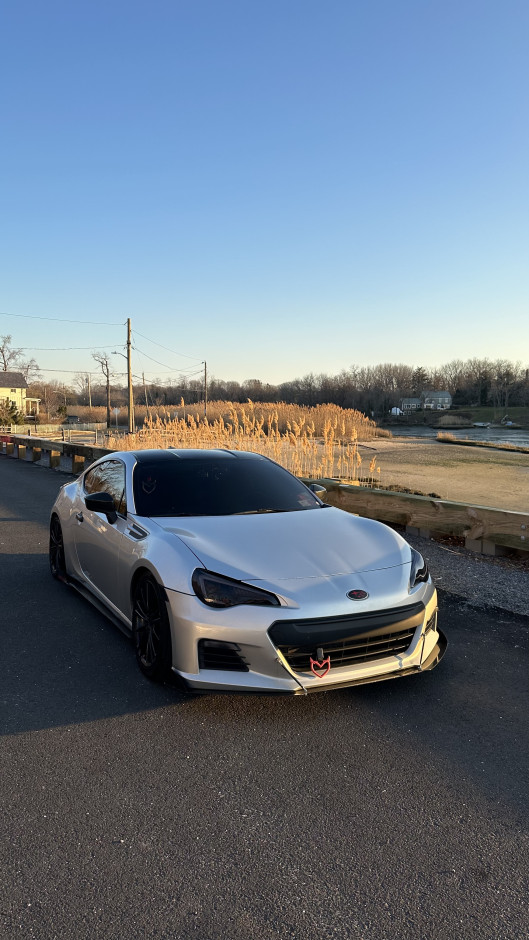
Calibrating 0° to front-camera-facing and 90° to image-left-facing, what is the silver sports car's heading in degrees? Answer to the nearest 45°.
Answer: approximately 315°
